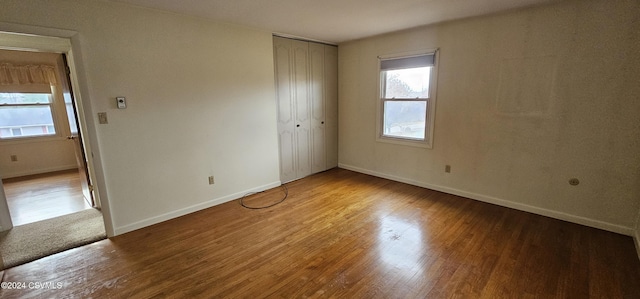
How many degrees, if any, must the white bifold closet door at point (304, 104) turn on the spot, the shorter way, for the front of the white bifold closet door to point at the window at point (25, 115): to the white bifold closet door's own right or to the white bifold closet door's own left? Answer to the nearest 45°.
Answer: approximately 135° to the white bifold closet door's own right

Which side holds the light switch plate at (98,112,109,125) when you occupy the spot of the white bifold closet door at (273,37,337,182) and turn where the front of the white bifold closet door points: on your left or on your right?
on your right

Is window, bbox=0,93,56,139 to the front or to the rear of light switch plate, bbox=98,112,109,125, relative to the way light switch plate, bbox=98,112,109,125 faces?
to the rear

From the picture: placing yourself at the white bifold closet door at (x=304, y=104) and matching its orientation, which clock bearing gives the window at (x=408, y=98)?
The window is roughly at 11 o'clock from the white bifold closet door.

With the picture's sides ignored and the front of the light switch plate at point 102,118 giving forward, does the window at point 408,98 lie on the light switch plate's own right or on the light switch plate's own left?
on the light switch plate's own left

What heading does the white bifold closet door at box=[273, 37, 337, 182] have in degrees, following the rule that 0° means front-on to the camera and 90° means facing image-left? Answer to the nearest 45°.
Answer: approximately 315°
